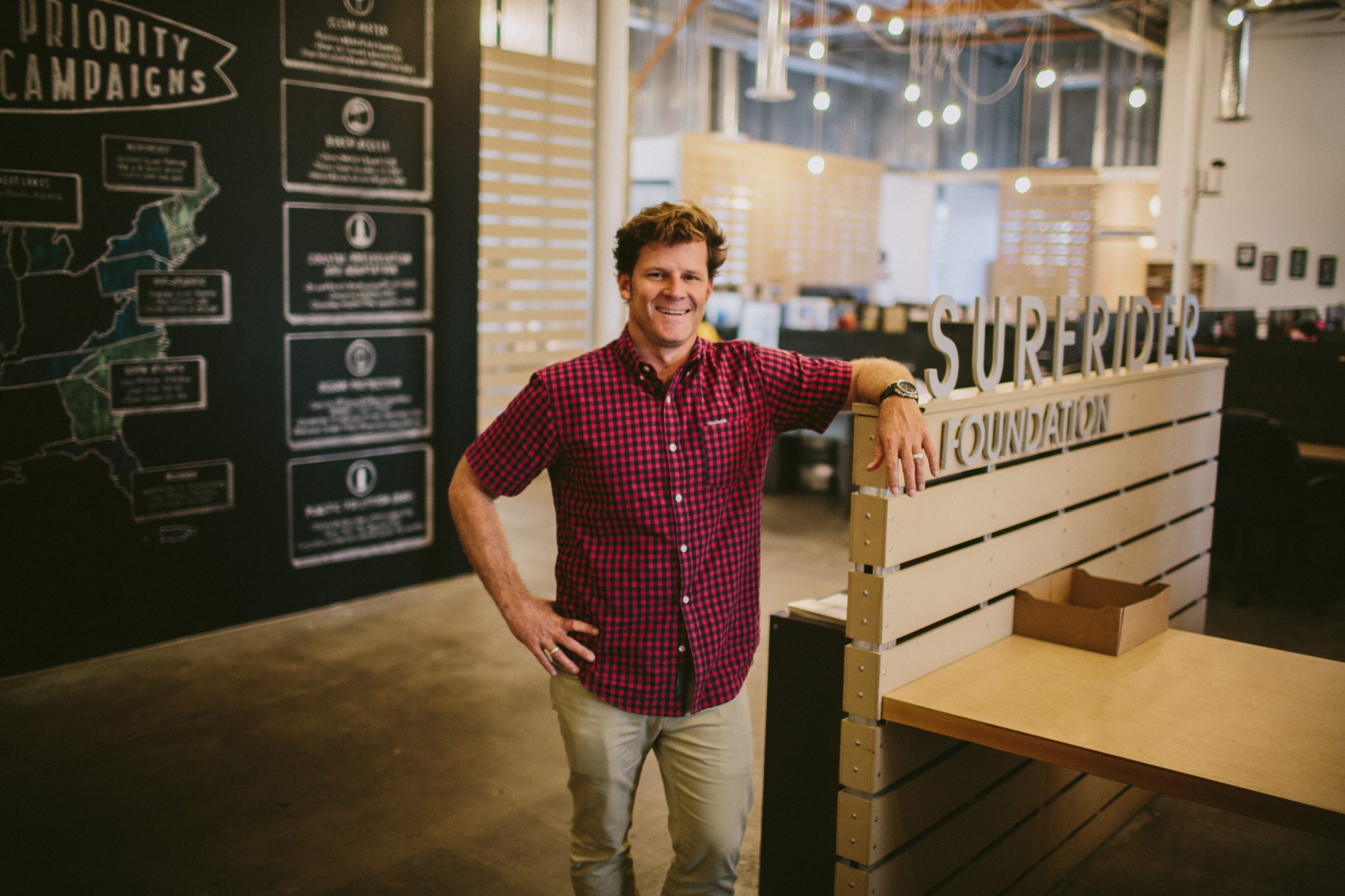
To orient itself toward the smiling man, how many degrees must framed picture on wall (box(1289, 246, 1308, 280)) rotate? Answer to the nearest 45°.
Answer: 0° — it already faces them

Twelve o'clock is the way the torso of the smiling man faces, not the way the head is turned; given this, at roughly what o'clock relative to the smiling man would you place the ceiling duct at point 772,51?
The ceiling duct is roughly at 6 o'clock from the smiling man.

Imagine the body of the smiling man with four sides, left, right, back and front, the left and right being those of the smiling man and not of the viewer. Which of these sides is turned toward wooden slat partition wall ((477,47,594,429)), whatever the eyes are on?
back

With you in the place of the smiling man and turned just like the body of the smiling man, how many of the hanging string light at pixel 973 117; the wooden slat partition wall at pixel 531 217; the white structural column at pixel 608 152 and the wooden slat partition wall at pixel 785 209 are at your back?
4

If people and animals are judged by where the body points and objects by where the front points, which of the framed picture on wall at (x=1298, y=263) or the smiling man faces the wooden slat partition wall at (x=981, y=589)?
the framed picture on wall

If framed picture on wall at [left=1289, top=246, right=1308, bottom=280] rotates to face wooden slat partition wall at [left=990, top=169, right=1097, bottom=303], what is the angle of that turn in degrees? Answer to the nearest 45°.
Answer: approximately 135° to its right

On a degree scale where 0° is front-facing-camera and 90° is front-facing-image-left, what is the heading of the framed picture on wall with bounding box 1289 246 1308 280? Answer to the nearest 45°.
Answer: approximately 0°

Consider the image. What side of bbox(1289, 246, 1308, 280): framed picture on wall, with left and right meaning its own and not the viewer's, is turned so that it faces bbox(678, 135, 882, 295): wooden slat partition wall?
right

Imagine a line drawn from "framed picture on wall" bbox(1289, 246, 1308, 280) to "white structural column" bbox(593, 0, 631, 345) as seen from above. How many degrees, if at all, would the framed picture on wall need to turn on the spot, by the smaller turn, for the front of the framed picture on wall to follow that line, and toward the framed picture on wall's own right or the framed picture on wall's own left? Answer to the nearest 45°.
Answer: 0° — it already faces it

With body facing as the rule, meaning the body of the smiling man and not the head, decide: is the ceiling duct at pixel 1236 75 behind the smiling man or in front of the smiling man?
behind

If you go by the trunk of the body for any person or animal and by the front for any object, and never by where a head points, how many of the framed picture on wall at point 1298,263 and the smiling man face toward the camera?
2
